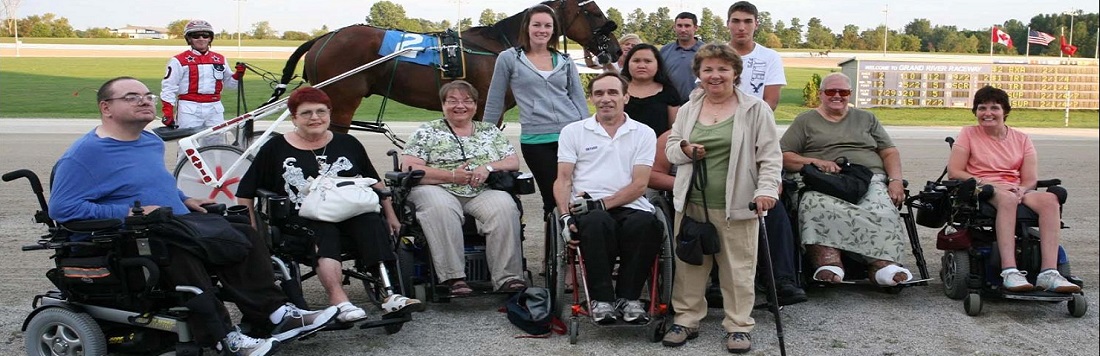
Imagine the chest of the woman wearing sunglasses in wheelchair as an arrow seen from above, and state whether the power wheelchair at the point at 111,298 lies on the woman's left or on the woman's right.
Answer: on the woman's right

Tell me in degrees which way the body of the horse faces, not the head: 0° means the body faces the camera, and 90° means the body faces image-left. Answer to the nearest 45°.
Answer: approximately 270°

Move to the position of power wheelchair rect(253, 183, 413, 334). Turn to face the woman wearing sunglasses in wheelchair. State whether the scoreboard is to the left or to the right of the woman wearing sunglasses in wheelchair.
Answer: left

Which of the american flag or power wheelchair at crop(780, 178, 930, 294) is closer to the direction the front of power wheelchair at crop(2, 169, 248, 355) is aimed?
the power wheelchair
